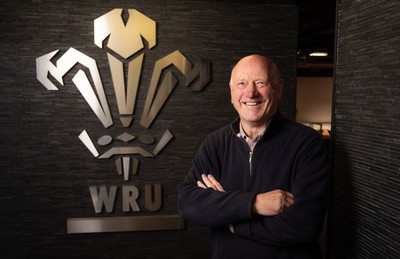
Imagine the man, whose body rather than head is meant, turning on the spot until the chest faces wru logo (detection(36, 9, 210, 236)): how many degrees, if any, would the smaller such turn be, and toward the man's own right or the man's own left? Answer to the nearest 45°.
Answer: approximately 90° to the man's own right

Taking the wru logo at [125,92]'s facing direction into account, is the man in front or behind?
in front

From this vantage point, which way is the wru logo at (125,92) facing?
toward the camera

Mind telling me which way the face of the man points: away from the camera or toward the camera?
toward the camera

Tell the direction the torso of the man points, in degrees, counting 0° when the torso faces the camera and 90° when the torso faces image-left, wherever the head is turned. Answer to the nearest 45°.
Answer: approximately 45°

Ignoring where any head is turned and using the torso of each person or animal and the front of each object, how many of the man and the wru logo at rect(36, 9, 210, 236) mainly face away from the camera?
0
